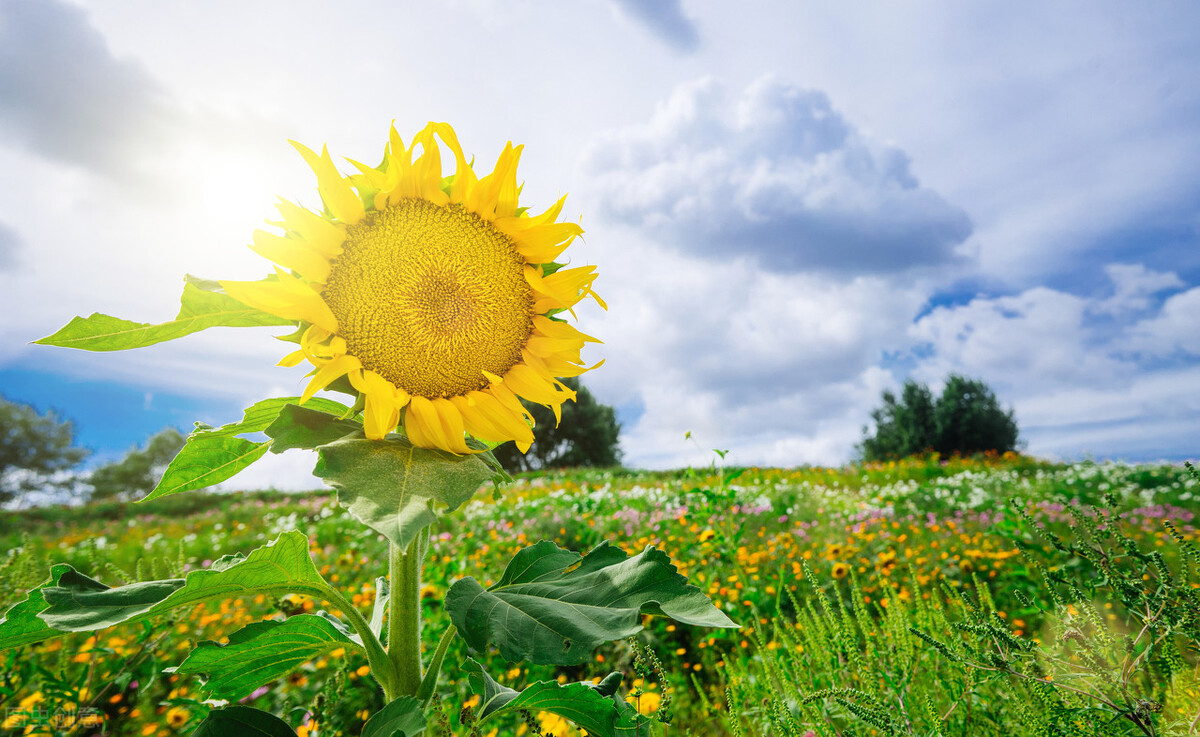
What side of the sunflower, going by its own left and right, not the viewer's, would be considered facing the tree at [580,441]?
back

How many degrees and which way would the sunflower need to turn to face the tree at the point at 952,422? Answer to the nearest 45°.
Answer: approximately 135° to its left

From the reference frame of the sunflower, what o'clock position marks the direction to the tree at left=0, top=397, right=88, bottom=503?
The tree is roughly at 5 o'clock from the sunflower.

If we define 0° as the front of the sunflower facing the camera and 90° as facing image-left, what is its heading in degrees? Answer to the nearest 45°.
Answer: approximately 0°

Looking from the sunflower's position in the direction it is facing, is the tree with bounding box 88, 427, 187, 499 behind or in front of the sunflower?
behind
